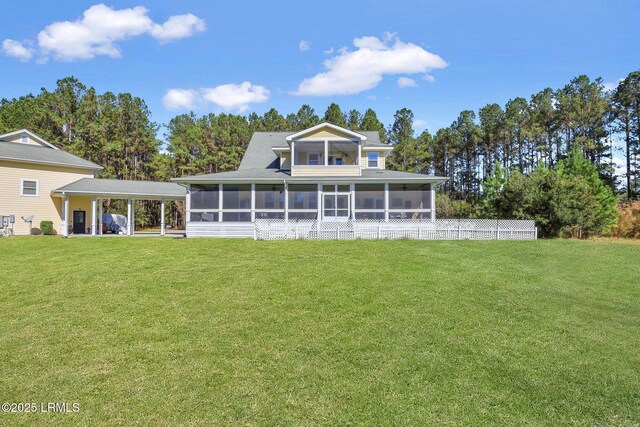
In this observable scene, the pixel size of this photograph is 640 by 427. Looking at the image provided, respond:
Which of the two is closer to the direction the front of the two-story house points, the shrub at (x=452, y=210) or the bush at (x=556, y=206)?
the bush

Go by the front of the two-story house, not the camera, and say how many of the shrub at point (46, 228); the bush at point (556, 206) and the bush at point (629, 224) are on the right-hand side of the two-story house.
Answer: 1

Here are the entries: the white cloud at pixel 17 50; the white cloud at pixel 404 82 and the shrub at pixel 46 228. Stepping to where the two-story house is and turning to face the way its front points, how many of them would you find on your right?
2

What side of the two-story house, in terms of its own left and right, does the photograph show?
front

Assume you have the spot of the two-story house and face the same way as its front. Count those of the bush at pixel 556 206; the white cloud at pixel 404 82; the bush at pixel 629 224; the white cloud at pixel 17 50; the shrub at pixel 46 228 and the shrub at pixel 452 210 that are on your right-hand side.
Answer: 2

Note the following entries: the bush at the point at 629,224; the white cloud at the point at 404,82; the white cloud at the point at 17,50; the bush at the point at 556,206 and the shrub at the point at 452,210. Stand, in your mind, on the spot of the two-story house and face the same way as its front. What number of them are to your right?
1

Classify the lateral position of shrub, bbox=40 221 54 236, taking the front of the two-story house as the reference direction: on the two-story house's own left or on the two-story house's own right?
on the two-story house's own right

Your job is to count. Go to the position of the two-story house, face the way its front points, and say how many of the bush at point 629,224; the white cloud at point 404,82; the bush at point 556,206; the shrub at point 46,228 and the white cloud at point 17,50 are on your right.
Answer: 2

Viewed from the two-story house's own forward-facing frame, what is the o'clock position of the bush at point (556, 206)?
The bush is roughly at 9 o'clock from the two-story house.

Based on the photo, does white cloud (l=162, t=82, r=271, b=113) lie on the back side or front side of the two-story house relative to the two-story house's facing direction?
on the back side
